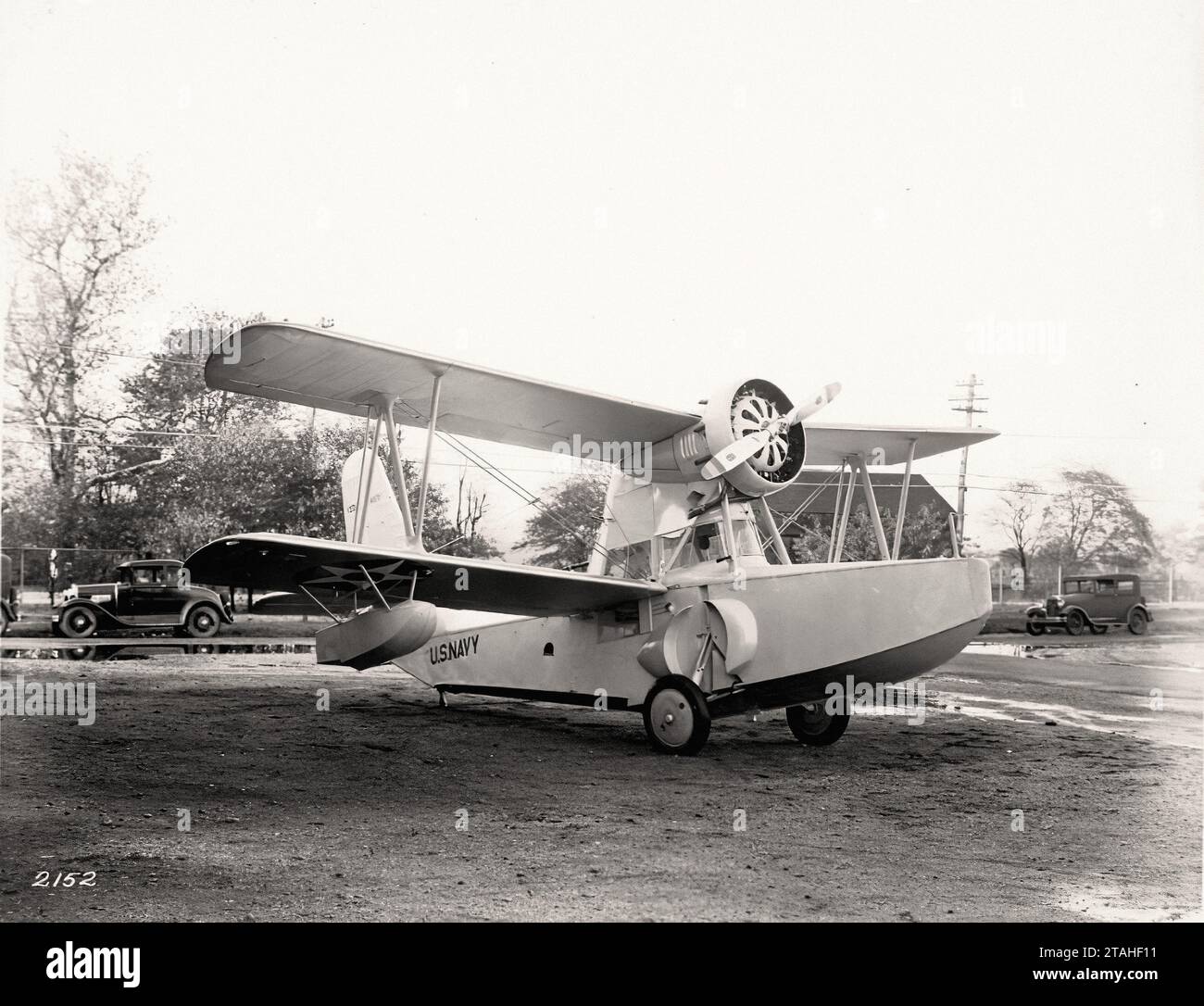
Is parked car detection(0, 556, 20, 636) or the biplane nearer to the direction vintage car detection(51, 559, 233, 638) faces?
the parked car

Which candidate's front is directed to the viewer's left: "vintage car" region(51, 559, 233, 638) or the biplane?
the vintage car

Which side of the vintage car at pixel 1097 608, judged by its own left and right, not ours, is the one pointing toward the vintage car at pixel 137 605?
front

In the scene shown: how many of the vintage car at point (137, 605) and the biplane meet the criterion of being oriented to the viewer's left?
1

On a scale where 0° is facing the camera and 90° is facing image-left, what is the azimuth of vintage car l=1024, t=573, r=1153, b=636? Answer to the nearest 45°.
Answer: approximately 45°

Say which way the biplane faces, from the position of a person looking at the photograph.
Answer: facing the viewer and to the right of the viewer

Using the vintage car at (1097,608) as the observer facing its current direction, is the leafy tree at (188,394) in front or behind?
in front

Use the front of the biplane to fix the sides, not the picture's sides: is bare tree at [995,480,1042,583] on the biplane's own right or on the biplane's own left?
on the biplane's own left

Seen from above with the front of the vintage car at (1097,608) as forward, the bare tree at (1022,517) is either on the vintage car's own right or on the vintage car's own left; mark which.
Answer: on the vintage car's own right
